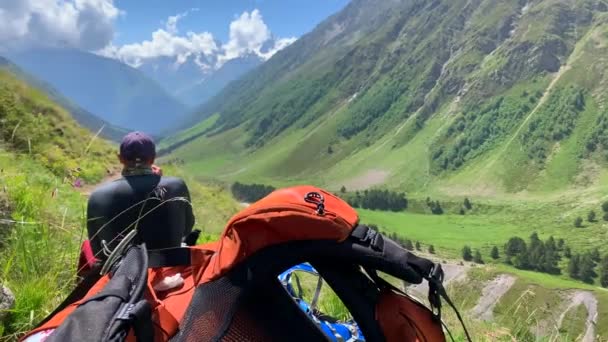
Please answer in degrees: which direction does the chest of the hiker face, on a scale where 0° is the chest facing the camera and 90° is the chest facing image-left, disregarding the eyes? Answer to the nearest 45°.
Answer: approximately 180°

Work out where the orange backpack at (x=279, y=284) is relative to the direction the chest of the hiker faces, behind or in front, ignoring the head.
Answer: behind
